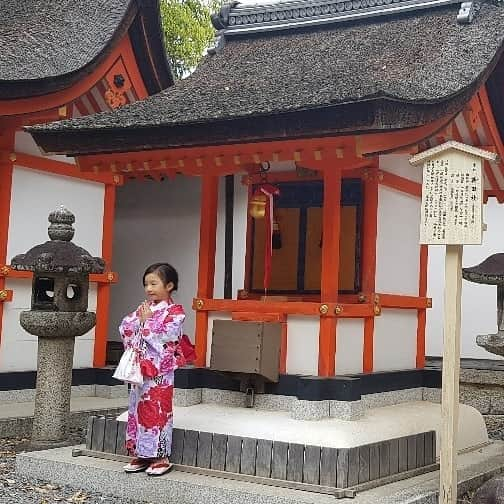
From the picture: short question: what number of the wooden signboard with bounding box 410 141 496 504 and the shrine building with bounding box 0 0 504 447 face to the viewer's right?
0

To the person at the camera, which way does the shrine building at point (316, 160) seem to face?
facing the viewer and to the left of the viewer

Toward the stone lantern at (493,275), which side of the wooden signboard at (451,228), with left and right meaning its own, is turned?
back

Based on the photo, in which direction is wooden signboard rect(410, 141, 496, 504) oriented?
toward the camera

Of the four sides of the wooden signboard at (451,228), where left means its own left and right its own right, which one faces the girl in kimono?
right
